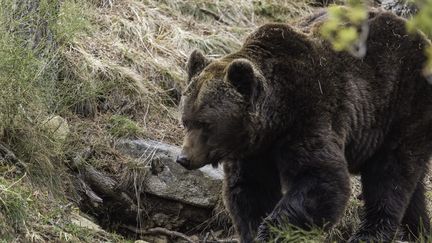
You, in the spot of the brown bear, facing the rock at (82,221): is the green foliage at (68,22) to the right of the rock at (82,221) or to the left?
right

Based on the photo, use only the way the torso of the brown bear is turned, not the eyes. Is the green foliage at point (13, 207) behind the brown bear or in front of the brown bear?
in front

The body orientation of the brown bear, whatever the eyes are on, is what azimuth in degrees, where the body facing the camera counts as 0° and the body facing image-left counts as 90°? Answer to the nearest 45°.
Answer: approximately 45°

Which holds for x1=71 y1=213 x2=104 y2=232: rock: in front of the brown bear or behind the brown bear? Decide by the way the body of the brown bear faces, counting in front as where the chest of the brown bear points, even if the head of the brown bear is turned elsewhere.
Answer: in front
